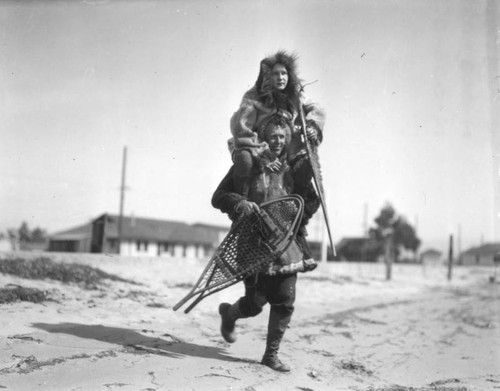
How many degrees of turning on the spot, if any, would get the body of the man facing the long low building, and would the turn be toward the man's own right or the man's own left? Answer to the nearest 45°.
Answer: approximately 135° to the man's own left

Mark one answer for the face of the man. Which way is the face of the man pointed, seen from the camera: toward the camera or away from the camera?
toward the camera

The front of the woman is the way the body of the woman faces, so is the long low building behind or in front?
behind

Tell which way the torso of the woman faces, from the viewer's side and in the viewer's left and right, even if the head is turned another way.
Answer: facing the viewer and to the right of the viewer
